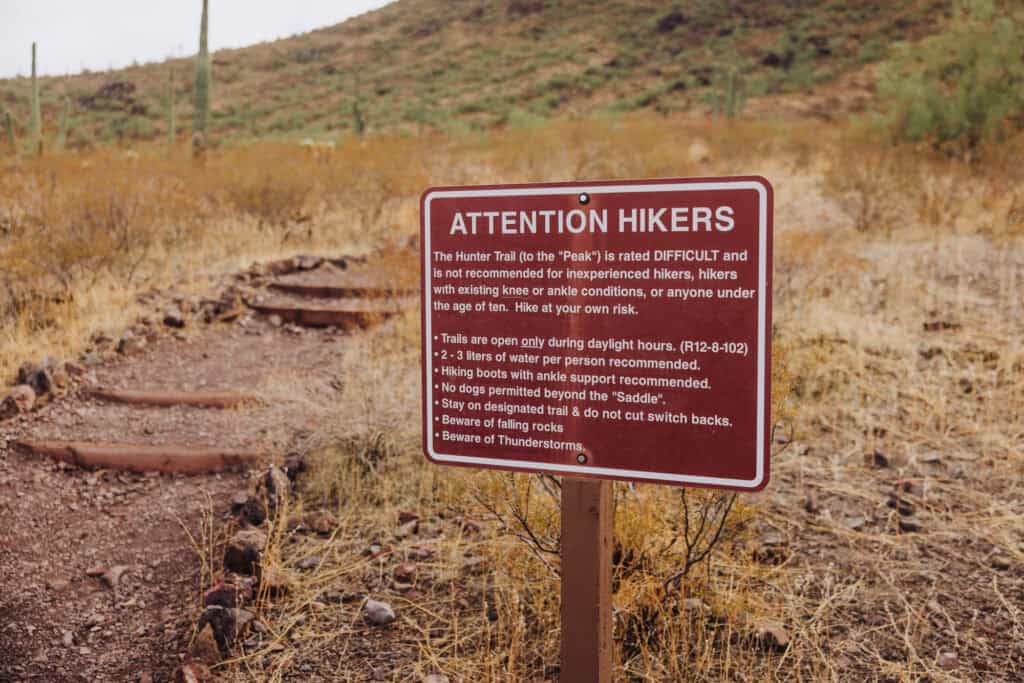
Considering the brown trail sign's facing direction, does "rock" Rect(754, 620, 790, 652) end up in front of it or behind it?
behind

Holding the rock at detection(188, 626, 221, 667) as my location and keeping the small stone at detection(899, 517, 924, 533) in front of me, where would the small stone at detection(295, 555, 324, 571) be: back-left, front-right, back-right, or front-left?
front-left

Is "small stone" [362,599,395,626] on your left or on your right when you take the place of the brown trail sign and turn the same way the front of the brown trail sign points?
on your right

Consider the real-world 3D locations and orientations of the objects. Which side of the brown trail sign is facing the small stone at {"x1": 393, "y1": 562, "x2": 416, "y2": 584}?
right

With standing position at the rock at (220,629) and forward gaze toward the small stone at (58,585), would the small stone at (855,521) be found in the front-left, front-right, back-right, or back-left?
back-right

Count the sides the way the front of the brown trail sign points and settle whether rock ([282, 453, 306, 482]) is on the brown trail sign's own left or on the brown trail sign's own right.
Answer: on the brown trail sign's own right

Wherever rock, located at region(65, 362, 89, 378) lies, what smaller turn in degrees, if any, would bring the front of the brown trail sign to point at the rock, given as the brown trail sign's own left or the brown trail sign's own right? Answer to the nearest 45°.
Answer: approximately 90° to the brown trail sign's own right

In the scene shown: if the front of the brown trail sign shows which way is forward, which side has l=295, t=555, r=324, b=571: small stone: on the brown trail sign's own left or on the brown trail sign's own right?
on the brown trail sign's own right

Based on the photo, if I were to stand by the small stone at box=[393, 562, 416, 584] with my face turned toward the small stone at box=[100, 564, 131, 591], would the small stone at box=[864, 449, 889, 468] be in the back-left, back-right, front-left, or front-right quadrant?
back-right

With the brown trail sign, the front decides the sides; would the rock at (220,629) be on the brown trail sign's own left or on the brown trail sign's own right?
on the brown trail sign's own right

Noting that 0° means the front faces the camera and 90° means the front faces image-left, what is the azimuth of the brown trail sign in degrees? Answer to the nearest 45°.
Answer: approximately 45°

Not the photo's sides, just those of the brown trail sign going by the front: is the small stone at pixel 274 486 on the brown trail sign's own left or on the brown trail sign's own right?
on the brown trail sign's own right
